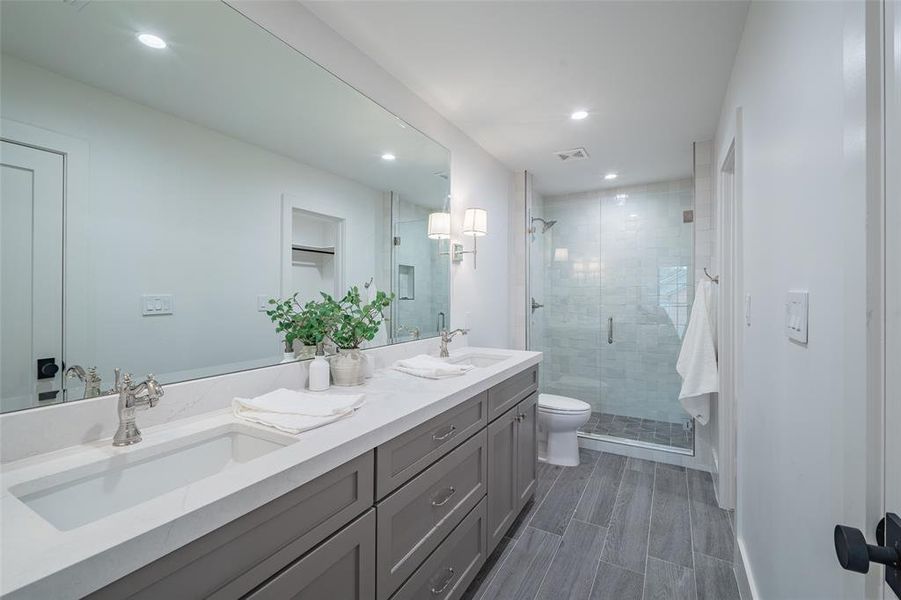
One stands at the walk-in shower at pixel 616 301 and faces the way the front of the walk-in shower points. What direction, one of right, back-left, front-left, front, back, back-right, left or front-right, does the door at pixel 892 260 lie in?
front

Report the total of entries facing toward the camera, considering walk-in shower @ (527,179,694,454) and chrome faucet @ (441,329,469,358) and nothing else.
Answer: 1

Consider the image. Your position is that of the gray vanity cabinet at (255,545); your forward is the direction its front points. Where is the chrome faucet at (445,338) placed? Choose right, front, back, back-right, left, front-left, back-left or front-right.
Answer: left

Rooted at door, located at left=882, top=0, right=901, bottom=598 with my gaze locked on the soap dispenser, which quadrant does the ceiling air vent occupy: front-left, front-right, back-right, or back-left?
front-right

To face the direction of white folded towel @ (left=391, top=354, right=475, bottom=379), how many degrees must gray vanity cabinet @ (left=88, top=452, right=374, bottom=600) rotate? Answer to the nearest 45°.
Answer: approximately 90° to its left

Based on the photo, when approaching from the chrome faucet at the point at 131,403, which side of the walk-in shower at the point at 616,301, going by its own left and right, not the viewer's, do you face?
front

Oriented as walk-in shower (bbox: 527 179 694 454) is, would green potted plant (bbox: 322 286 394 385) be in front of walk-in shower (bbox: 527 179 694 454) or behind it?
in front

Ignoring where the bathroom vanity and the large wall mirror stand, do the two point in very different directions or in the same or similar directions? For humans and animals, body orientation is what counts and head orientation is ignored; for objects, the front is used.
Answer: same or similar directions

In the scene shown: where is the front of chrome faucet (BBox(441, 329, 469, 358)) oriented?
to the viewer's right

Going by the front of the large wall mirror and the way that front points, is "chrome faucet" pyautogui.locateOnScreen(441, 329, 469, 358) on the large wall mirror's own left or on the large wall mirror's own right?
on the large wall mirror's own left

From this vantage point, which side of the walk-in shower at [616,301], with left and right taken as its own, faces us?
front

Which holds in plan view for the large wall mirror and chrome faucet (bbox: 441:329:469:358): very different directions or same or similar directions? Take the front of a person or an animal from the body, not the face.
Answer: same or similar directions

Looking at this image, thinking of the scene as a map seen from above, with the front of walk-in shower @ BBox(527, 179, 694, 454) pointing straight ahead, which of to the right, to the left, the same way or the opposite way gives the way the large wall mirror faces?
to the left

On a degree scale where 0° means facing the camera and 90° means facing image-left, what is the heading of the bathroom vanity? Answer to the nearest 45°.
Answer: approximately 315°

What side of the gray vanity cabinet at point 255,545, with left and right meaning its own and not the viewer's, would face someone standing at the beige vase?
left

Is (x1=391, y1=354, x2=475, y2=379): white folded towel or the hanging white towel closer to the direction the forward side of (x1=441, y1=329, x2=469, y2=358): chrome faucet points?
the hanging white towel
